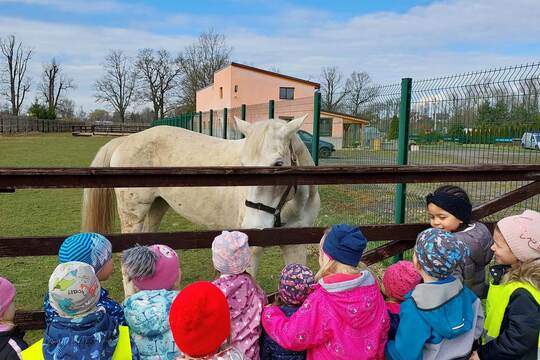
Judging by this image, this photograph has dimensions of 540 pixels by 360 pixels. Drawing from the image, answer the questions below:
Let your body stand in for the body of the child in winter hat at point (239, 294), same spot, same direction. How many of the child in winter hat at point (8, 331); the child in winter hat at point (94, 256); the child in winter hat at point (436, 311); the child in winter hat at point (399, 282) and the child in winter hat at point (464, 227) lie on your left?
2

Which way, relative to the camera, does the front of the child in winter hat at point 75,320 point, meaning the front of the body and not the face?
away from the camera

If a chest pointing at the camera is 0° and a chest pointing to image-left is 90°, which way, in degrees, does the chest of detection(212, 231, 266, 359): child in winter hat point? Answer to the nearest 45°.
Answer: approximately 180°

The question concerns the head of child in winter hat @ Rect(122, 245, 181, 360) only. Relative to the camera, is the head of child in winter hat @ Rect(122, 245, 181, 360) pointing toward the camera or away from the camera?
away from the camera

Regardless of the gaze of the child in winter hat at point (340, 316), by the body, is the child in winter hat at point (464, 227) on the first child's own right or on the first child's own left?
on the first child's own right

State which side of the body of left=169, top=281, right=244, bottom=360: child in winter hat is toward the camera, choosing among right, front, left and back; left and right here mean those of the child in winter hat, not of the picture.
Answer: back

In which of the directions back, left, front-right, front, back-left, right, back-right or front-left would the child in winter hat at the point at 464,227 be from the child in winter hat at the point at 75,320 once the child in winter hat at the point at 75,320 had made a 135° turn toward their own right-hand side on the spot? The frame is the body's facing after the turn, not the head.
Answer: front-left

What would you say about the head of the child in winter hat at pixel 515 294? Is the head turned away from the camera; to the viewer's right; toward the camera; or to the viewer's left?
to the viewer's left

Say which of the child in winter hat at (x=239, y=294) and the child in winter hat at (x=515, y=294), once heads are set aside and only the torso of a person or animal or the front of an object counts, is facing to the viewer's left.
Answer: the child in winter hat at (x=515, y=294)

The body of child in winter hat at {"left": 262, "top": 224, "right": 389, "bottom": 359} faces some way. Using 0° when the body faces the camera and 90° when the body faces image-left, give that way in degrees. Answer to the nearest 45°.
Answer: approximately 135°

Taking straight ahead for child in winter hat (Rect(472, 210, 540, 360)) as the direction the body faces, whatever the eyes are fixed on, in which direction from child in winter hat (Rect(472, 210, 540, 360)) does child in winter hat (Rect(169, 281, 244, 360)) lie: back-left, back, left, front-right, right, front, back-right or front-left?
front-left

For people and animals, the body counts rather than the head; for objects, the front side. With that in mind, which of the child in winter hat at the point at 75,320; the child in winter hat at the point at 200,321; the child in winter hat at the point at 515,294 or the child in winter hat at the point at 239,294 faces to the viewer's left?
the child in winter hat at the point at 515,294
